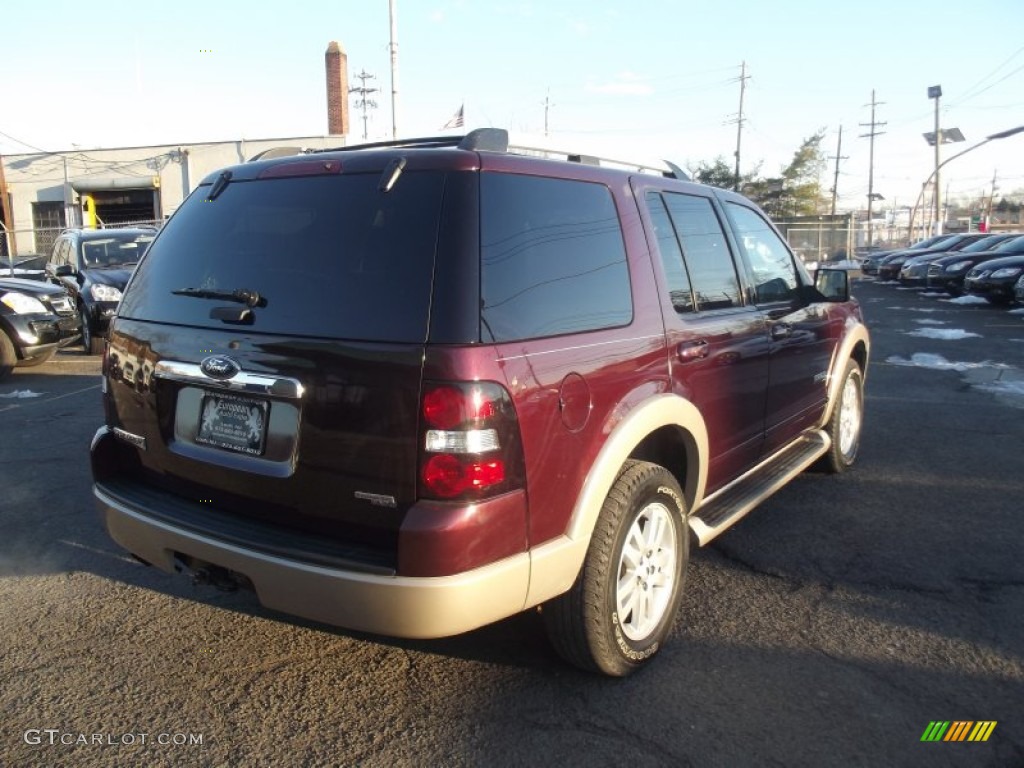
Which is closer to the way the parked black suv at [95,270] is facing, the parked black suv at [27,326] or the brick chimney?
the parked black suv

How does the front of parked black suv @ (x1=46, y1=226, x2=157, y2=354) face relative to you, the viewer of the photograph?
facing the viewer and to the right of the viewer

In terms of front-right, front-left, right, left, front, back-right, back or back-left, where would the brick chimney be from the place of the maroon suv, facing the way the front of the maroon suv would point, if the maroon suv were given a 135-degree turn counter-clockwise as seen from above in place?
right

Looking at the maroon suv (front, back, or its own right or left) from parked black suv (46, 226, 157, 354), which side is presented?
left

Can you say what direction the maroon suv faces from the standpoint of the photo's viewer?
facing away from the viewer and to the right of the viewer

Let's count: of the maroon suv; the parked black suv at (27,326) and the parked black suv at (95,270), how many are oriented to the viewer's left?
0

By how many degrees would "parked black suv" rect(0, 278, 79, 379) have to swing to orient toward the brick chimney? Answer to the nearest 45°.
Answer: approximately 90° to its left

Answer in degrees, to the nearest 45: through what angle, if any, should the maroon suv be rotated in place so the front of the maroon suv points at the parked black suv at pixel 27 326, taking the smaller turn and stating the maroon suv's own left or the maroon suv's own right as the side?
approximately 90° to the maroon suv's own left

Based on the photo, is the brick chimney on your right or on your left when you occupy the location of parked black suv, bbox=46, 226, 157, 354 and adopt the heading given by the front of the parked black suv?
on your left

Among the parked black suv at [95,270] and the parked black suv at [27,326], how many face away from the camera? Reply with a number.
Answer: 0

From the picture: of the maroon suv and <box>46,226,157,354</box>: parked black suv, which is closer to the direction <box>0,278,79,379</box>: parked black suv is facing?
the maroon suv

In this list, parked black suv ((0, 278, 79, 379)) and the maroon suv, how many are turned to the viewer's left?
0
